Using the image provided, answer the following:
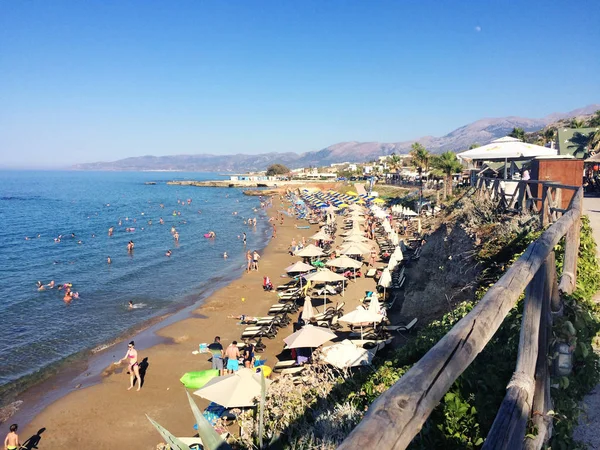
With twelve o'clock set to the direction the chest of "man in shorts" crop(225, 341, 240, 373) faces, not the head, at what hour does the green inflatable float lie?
The green inflatable float is roughly at 8 o'clock from the man in shorts.

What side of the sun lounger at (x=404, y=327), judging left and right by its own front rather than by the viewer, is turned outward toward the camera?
left

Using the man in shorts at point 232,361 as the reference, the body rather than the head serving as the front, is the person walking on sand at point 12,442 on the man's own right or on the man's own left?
on the man's own left

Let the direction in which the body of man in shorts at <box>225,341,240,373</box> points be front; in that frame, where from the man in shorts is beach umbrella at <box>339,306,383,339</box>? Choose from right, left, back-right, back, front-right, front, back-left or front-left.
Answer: right

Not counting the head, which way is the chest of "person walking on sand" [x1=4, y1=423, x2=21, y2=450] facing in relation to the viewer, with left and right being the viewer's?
facing away from the viewer

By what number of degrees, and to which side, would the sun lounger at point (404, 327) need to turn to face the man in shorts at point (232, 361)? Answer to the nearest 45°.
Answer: approximately 45° to its left

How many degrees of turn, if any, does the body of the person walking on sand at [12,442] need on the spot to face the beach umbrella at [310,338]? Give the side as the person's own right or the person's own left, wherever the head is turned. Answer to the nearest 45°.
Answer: approximately 90° to the person's own right

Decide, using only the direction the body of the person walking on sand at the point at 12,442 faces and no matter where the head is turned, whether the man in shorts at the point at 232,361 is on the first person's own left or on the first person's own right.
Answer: on the first person's own right

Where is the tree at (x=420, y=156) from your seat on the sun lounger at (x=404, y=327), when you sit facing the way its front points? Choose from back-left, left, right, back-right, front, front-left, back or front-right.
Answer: right
